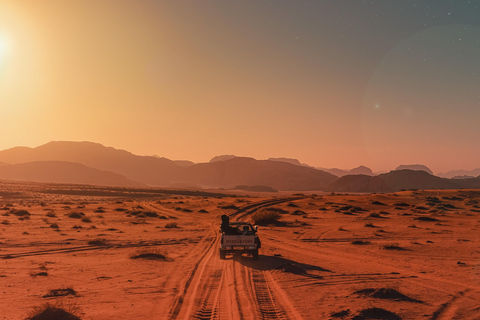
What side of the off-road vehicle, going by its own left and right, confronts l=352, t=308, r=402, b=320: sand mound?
back

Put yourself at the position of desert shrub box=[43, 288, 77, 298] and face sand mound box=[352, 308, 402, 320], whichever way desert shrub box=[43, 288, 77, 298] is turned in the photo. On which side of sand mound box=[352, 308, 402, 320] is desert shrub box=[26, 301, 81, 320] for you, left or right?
right

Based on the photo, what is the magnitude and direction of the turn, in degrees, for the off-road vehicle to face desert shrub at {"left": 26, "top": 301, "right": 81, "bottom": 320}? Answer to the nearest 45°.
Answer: approximately 135° to its left

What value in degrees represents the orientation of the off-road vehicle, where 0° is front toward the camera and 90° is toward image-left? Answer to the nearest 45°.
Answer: approximately 180°

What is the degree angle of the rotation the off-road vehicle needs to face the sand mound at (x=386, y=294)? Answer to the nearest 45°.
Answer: approximately 135° to its right

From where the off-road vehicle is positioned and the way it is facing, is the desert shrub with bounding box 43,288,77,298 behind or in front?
behind
